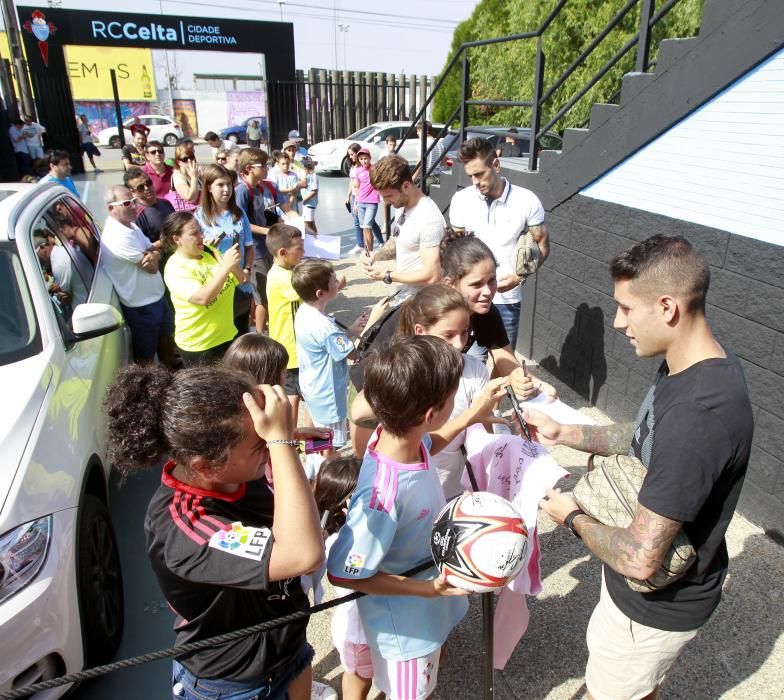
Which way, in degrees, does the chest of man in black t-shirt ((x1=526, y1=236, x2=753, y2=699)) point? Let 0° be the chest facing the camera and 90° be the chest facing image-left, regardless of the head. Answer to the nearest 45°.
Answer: approximately 90°

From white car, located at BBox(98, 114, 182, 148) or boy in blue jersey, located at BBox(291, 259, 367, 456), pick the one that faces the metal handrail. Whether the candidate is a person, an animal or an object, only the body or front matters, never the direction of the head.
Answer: the boy in blue jersey

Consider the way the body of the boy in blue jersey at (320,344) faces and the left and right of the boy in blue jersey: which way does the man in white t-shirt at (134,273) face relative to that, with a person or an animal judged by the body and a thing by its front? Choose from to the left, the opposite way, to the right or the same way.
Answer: to the right

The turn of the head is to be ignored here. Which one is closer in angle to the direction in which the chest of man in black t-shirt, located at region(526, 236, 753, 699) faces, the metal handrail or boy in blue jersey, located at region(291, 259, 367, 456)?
the boy in blue jersey

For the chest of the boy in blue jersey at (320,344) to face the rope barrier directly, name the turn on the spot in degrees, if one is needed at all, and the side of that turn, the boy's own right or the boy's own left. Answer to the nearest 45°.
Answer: approximately 135° to the boy's own right

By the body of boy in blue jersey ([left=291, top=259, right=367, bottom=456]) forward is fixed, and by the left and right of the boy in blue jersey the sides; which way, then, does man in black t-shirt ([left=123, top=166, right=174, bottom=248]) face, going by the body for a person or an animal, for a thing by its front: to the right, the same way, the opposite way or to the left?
to the right

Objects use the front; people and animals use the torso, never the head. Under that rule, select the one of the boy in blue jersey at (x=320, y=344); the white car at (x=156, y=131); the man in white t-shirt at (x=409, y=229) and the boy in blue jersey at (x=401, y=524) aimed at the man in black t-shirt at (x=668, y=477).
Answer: the boy in blue jersey at (x=401, y=524)

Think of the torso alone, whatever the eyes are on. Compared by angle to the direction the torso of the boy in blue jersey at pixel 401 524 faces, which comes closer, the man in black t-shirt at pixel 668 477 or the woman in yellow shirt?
the man in black t-shirt

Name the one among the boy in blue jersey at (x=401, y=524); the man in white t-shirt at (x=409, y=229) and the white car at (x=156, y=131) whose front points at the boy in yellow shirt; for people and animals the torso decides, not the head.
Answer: the man in white t-shirt

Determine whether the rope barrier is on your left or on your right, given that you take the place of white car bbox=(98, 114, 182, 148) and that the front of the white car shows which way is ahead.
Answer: on your left

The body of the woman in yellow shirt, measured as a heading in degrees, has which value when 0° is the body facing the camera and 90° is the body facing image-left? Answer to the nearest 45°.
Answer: approximately 315°

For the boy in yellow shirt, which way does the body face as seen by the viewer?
to the viewer's right
